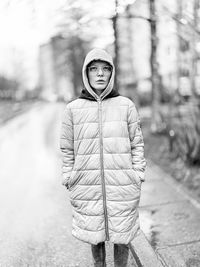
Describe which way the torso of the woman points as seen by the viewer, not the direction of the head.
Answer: toward the camera
